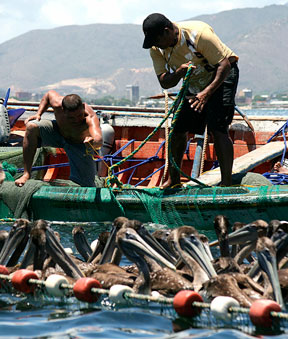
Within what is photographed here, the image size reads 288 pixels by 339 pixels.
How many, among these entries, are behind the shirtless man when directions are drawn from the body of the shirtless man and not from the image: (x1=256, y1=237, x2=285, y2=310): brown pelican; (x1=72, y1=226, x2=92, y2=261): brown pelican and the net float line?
0

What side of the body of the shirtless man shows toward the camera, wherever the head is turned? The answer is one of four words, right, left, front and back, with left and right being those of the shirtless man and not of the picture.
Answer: front

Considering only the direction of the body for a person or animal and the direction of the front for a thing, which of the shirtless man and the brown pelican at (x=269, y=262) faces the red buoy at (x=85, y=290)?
the shirtless man

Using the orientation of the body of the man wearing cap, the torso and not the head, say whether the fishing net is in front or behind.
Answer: in front

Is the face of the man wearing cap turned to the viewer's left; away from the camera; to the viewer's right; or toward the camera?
to the viewer's left

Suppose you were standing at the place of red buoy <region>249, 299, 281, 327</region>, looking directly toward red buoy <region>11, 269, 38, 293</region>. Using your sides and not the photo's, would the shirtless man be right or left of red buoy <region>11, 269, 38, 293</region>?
right

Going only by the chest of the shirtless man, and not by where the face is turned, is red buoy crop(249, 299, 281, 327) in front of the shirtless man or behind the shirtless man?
in front

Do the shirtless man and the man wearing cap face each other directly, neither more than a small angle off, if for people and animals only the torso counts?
no

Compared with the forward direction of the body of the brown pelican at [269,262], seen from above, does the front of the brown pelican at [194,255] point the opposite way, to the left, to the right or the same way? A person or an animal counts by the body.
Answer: the same way
